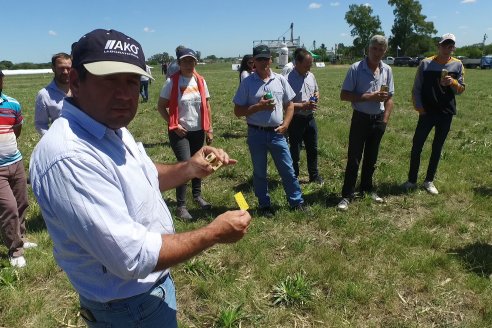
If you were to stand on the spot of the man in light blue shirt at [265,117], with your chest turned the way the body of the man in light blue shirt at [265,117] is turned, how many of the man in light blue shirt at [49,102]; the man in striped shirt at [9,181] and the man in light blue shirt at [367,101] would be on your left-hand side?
1

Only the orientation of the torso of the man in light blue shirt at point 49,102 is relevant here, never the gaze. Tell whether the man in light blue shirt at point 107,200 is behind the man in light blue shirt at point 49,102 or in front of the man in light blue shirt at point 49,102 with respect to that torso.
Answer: in front

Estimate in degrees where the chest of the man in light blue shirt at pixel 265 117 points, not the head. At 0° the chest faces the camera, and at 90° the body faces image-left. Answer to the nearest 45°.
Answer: approximately 0°

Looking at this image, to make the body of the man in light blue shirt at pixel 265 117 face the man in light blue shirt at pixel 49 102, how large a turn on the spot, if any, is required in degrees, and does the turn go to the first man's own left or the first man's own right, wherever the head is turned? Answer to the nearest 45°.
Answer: approximately 90° to the first man's own right

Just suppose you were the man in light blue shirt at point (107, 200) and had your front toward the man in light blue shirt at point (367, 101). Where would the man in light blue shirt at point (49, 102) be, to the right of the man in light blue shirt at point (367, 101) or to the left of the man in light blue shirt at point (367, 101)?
left

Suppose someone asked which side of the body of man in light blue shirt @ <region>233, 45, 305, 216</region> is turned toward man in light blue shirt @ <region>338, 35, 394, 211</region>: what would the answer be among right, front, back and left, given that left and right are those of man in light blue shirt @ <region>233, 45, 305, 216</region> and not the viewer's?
left

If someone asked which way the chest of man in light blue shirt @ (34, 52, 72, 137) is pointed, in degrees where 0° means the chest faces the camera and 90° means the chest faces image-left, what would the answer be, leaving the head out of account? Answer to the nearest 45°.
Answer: approximately 315°

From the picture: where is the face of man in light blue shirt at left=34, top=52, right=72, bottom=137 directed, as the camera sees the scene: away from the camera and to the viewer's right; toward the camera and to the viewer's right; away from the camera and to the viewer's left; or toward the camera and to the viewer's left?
toward the camera and to the viewer's right
